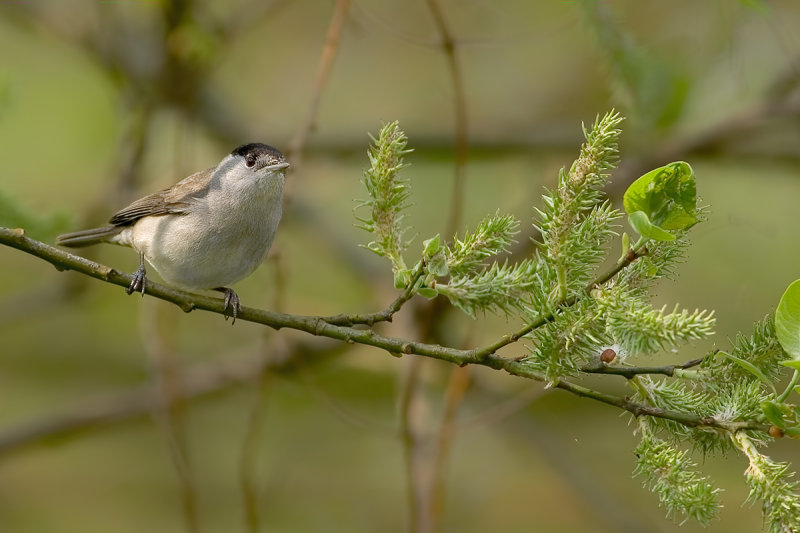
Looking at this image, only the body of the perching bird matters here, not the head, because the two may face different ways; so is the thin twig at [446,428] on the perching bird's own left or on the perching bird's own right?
on the perching bird's own left

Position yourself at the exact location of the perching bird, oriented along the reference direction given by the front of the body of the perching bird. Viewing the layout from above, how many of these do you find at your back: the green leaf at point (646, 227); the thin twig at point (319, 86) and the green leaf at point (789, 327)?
0

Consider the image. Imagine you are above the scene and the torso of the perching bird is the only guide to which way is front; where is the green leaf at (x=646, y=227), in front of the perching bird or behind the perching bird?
in front

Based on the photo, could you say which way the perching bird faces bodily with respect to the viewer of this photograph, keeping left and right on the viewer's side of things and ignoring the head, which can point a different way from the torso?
facing the viewer and to the right of the viewer

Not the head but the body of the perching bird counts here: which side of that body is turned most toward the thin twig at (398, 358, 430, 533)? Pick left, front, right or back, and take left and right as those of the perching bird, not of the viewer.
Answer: left

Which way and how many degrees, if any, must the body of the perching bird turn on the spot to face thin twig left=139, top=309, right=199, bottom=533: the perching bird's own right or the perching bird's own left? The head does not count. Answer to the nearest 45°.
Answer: approximately 135° to the perching bird's own left

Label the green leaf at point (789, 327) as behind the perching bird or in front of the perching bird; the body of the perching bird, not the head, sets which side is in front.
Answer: in front
